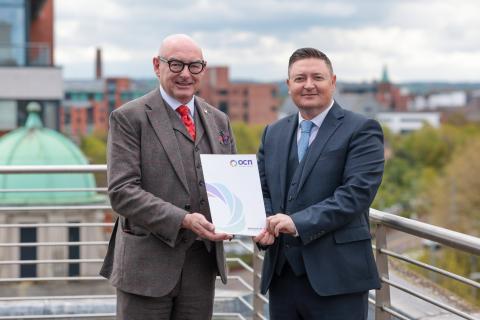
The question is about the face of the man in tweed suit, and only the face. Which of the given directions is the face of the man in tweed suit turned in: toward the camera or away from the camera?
toward the camera

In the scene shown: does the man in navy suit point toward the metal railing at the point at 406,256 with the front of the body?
no

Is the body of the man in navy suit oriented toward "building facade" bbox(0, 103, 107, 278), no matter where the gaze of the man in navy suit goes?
no

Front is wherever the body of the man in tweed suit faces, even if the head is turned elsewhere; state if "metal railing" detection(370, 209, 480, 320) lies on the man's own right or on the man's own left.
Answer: on the man's own left

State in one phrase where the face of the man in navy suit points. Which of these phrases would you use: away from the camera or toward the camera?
toward the camera

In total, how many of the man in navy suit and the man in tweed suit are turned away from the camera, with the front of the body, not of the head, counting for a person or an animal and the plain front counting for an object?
0

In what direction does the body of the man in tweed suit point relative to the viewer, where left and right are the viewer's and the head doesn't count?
facing the viewer and to the right of the viewer

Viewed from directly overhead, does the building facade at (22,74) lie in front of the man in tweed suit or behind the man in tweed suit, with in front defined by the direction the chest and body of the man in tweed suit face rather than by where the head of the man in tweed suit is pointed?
behind

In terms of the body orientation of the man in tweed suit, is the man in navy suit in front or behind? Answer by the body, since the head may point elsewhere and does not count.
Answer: in front

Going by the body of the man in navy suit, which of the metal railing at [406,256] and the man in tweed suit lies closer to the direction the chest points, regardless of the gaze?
the man in tweed suit

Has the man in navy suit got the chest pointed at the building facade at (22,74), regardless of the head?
no

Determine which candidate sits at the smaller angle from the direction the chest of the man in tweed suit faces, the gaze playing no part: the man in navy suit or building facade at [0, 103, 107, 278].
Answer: the man in navy suit

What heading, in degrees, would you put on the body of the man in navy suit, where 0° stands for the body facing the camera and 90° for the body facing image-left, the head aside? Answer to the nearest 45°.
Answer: approximately 45°
